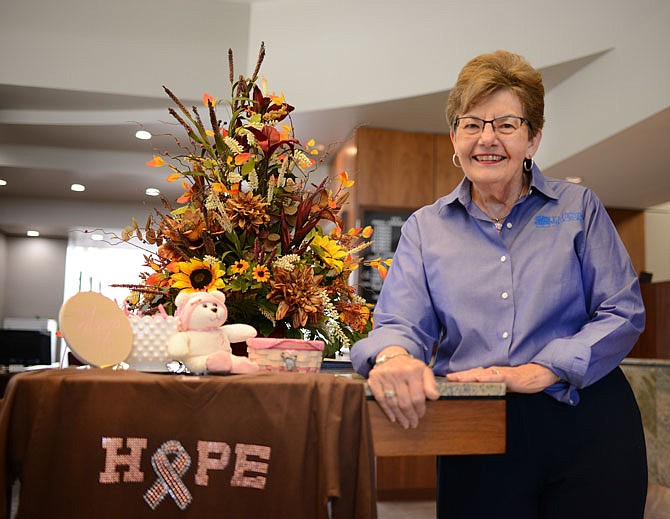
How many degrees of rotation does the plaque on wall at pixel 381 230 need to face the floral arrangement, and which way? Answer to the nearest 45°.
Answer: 0° — it already faces it

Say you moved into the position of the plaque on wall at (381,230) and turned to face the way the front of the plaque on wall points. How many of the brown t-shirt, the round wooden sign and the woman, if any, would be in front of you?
3

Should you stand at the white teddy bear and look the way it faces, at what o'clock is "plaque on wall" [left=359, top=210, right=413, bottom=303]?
The plaque on wall is roughly at 8 o'clock from the white teddy bear.

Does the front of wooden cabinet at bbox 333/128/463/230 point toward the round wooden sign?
yes

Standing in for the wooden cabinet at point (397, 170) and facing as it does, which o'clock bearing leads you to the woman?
The woman is roughly at 12 o'clock from the wooden cabinet.

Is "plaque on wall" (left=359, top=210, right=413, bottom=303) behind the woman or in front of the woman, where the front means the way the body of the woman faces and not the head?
behind

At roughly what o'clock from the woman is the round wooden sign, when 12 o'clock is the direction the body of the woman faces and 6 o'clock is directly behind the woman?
The round wooden sign is roughly at 2 o'clock from the woman.

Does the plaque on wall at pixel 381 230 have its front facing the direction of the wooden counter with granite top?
yes

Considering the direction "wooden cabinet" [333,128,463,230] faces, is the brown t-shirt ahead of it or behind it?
ahead

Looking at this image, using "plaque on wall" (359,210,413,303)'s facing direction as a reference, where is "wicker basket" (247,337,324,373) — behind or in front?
in front

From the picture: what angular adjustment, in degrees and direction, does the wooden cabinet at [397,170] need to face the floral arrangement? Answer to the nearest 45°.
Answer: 0° — it already faces it
